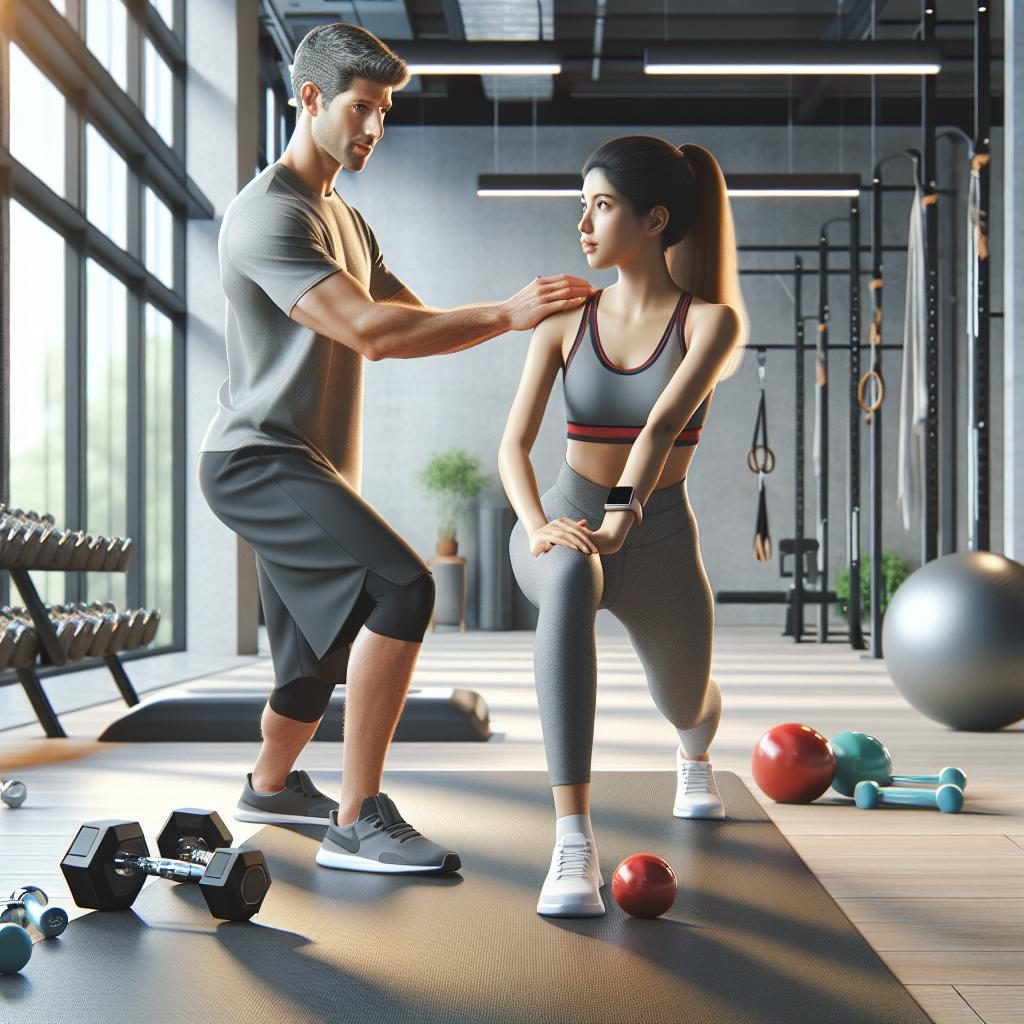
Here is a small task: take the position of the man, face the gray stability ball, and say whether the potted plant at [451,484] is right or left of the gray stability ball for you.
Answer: left

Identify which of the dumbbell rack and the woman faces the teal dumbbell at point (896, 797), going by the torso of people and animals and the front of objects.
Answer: the dumbbell rack

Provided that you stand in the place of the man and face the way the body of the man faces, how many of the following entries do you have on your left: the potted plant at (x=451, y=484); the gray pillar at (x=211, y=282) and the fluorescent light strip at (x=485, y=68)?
3

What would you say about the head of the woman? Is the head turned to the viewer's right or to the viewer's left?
to the viewer's left

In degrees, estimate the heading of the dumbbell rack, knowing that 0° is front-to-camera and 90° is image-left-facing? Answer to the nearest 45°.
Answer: approximately 315°

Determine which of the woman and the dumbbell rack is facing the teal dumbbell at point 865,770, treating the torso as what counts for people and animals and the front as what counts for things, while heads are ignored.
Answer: the dumbbell rack

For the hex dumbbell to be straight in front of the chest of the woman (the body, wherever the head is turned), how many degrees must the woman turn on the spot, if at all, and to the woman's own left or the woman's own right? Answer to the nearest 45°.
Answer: approximately 90° to the woman's own right

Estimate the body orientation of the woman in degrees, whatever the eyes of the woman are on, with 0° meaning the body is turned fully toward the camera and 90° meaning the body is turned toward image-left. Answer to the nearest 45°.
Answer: approximately 0°

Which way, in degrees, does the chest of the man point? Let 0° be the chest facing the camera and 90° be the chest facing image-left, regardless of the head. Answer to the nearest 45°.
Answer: approximately 270°

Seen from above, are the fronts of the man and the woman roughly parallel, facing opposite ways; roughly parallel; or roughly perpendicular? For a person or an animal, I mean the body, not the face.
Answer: roughly perpendicular
